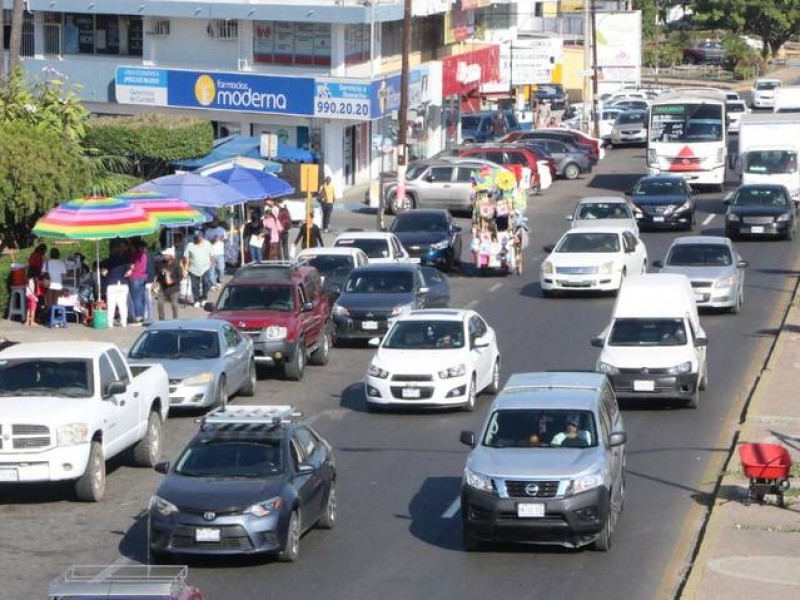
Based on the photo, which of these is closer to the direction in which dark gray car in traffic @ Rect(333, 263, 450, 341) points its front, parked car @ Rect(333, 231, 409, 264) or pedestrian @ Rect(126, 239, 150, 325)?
the pedestrian

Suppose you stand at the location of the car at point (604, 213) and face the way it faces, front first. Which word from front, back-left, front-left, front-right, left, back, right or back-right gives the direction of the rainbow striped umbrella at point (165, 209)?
front-right

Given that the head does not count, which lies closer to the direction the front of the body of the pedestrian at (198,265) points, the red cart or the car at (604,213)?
the red cart

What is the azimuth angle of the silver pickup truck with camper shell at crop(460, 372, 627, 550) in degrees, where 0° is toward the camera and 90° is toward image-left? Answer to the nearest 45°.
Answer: approximately 0°

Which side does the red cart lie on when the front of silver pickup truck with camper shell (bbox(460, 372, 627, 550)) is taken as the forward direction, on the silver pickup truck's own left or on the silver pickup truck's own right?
on the silver pickup truck's own left

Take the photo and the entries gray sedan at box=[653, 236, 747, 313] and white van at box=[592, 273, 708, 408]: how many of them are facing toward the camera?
2

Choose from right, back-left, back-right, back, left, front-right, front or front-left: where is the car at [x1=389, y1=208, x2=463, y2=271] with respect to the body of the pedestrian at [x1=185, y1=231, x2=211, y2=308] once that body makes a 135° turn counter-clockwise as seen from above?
front

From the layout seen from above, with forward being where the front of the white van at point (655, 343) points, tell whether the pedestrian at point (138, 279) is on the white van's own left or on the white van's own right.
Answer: on the white van's own right

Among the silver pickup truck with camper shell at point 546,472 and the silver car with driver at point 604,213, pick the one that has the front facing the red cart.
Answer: the silver car with driver

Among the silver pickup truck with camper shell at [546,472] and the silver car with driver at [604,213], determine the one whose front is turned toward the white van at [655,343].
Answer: the silver car with driver

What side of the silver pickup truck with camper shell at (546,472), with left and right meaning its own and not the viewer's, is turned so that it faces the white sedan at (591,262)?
back

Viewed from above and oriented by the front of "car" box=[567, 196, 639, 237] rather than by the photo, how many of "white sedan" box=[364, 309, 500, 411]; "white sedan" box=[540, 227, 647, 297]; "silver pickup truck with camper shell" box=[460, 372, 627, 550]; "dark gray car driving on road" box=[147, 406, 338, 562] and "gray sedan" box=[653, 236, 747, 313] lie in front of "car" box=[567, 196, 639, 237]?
5

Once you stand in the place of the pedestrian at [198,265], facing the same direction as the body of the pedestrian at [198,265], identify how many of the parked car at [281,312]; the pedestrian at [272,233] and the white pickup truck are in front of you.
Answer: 2
